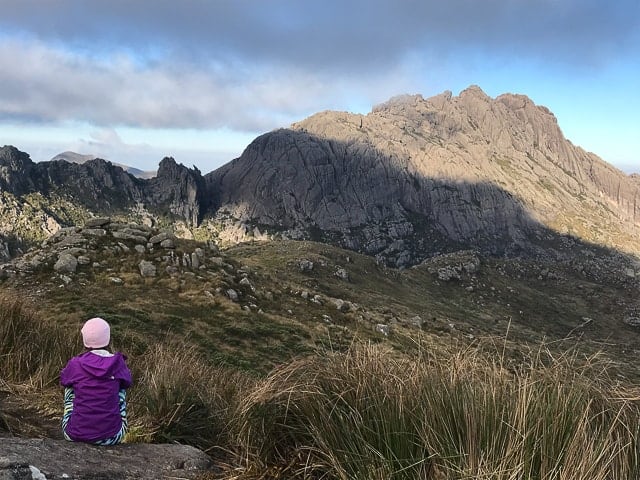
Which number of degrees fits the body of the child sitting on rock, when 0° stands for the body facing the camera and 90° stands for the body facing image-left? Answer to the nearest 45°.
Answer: approximately 180°

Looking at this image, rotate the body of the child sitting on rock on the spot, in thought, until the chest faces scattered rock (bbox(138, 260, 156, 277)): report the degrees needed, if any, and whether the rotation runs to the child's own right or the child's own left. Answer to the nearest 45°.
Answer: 0° — they already face it

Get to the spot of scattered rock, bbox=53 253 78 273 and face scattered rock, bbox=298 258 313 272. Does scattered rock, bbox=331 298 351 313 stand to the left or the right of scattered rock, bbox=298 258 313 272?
right

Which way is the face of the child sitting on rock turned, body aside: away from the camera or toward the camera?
away from the camera

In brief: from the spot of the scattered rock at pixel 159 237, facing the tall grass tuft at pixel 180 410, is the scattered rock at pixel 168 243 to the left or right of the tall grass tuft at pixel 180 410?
left

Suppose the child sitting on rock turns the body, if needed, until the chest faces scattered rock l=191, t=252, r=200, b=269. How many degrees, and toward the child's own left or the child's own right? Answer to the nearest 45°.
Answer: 0° — they already face it

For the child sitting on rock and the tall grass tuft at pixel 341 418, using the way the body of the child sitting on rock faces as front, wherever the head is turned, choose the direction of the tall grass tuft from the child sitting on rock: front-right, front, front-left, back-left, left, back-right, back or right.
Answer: back-right

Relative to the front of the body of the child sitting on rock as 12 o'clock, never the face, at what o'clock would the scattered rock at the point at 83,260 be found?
The scattered rock is roughly at 12 o'clock from the child sitting on rock.

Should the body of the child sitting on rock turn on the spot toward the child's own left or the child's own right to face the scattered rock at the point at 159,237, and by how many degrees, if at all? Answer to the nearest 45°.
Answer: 0° — they already face it

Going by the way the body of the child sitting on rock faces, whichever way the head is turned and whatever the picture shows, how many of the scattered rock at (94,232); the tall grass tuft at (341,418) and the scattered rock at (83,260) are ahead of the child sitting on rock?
2

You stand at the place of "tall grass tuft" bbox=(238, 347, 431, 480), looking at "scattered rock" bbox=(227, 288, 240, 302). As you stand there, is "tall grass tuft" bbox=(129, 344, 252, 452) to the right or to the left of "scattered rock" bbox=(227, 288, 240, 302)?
left

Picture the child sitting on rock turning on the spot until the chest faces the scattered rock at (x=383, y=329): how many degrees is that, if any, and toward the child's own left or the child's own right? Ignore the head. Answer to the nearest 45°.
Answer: approximately 45° to the child's own right

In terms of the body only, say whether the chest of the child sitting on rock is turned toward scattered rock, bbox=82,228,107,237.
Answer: yes
